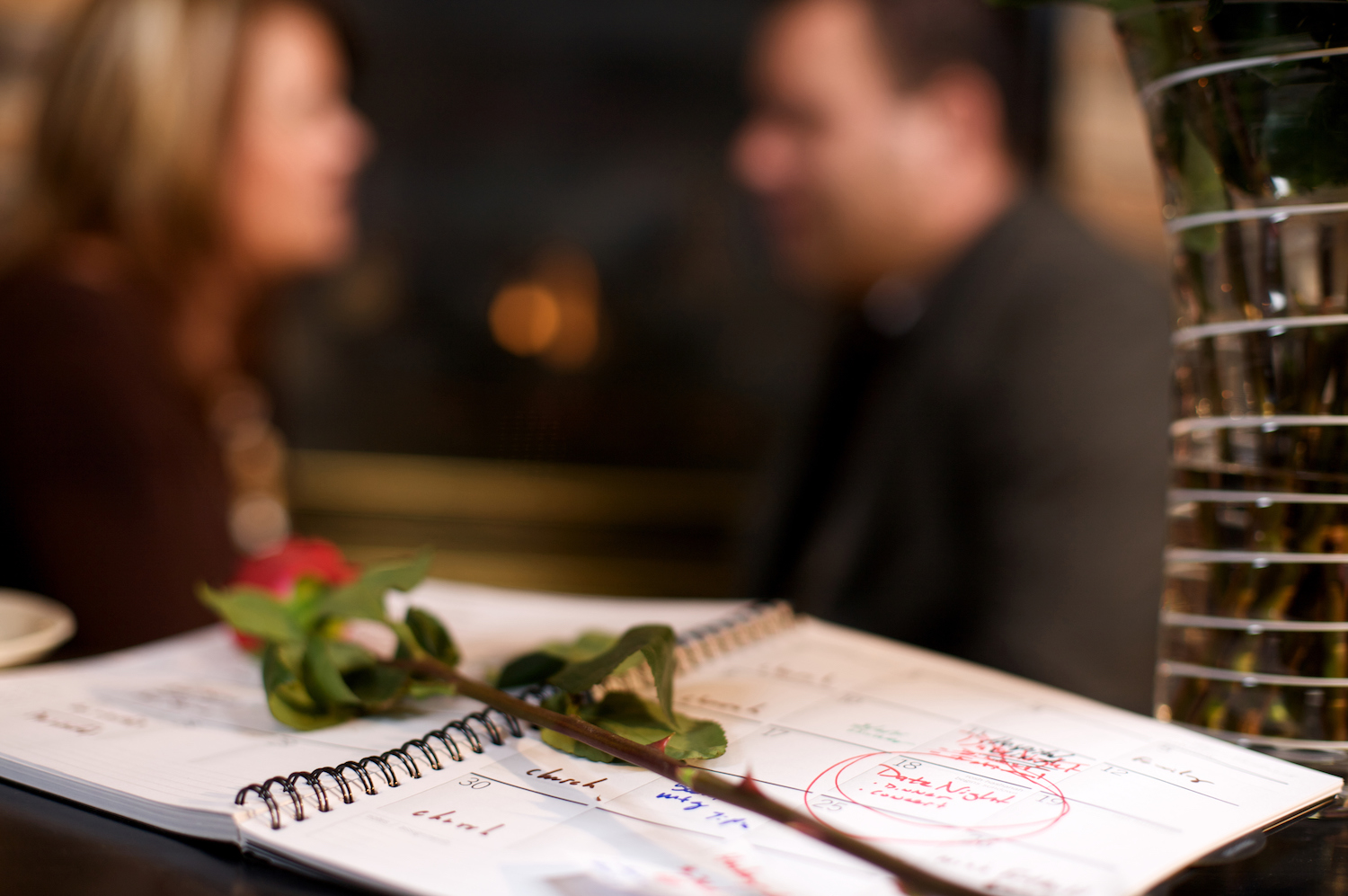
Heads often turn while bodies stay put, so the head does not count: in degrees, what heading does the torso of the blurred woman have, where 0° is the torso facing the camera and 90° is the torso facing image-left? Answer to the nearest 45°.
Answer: approximately 270°

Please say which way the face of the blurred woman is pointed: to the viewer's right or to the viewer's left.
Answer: to the viewer's right

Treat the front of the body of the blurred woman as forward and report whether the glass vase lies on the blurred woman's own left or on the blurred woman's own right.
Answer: on the blurred woman's own right

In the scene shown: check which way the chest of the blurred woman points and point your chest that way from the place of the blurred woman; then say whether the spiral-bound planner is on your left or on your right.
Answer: on your right

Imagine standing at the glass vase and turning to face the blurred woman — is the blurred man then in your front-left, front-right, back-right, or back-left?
front-right

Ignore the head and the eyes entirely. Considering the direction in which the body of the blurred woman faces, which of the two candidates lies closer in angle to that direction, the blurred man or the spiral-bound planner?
the blurred man

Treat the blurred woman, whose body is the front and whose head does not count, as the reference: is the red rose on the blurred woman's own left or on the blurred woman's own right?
on the blurred woman's own right
